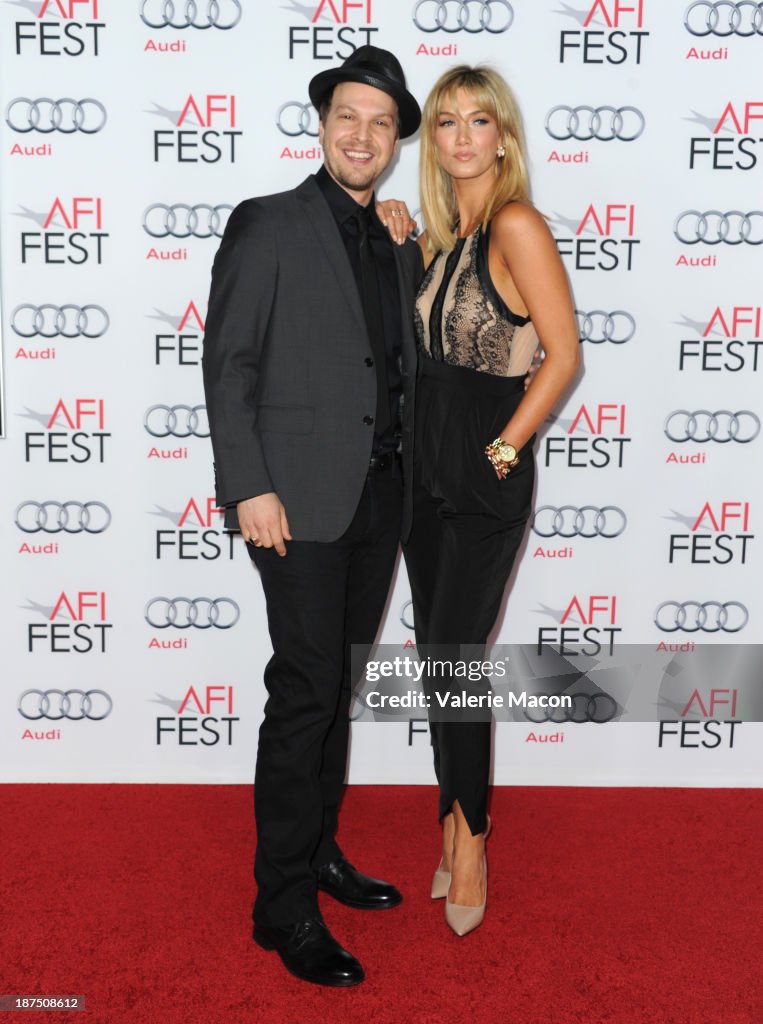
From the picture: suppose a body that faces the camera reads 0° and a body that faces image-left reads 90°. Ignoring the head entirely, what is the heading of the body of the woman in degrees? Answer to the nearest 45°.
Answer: approximately 45°

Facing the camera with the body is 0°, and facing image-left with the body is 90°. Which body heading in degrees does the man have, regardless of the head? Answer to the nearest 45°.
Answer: approximately 315°
